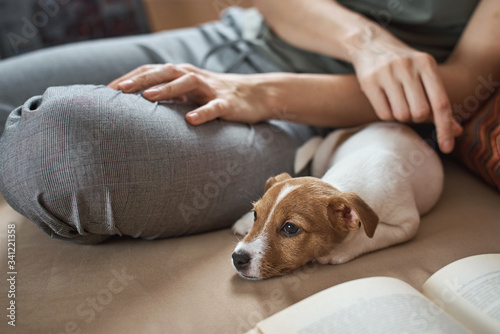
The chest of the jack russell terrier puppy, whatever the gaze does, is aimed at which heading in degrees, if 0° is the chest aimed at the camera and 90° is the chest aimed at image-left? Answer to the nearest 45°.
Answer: approximately 45°
